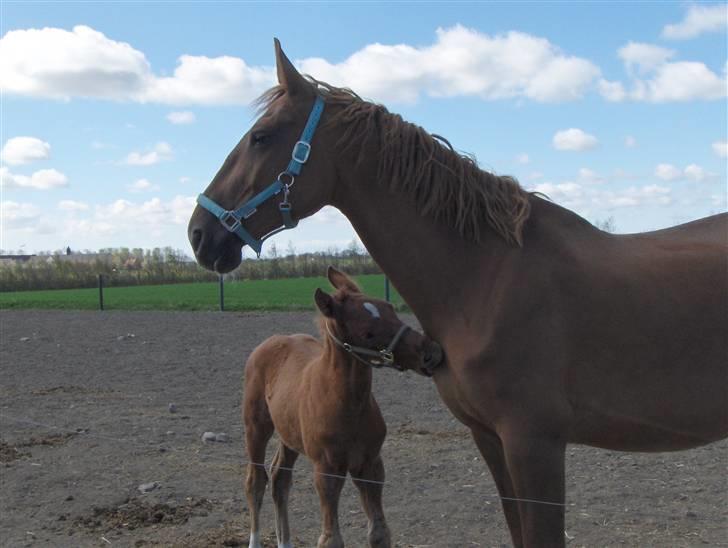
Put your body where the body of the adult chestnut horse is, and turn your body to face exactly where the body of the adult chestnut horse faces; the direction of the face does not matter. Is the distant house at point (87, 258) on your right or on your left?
on your right

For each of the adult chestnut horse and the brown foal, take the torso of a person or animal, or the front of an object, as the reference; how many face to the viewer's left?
1

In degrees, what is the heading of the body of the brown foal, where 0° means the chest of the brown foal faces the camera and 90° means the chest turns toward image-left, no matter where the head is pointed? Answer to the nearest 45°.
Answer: approximately 315°

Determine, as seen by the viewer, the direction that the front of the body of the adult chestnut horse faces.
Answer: to the viewer's left

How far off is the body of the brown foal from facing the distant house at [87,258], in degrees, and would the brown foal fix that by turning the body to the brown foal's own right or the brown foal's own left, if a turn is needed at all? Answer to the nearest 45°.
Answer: approximately 135° to the brown foal's own left
